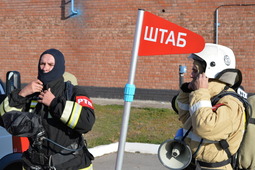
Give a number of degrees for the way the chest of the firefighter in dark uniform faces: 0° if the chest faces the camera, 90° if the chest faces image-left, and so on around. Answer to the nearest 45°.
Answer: approximately 45°

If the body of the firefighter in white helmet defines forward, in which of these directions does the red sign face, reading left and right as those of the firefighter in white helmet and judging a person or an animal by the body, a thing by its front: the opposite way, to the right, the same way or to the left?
to the left

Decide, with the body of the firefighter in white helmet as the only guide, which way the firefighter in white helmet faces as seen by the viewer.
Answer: to the viewer's left

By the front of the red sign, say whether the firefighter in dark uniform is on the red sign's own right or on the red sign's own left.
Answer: on the red sign's own right

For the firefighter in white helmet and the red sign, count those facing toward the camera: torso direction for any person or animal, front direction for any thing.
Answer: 1

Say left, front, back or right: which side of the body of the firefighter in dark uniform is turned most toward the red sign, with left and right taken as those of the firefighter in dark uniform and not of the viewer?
left

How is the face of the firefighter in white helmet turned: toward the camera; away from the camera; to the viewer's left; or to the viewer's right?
to the viewer's left

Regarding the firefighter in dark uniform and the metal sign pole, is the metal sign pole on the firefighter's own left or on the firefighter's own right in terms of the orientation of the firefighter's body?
on the firefighter's own left

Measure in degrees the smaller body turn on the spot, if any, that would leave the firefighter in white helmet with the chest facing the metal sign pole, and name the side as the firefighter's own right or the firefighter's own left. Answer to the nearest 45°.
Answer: approximately 45° to the firefighter's own left
